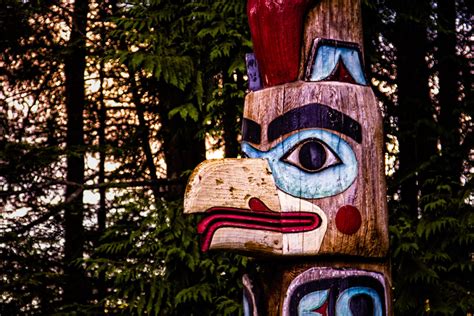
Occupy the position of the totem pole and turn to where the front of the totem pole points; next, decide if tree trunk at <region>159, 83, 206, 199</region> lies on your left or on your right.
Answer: on your right

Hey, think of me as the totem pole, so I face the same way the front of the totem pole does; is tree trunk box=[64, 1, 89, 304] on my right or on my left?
on my right

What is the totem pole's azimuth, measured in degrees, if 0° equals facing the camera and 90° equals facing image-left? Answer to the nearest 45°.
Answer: approximately 45°

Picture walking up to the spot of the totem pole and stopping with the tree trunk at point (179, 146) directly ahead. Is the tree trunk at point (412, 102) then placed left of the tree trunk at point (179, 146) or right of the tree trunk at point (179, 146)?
right

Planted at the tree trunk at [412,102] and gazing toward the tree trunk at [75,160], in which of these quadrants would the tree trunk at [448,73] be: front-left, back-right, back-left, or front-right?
back-right

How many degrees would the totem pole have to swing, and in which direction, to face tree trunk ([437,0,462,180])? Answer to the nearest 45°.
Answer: approximately 135° to its right

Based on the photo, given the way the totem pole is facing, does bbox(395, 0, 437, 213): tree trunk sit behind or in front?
behind
